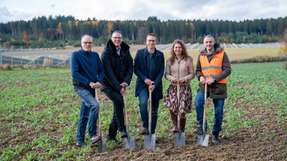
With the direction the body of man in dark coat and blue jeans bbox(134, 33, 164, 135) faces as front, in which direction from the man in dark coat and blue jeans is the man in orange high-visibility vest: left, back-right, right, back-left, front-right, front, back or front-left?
left

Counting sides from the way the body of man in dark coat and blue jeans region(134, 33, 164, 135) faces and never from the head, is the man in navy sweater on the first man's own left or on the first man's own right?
on the first man's own right

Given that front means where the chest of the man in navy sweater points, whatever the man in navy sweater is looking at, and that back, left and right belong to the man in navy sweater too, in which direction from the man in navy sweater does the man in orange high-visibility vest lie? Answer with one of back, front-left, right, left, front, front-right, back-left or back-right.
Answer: front-left

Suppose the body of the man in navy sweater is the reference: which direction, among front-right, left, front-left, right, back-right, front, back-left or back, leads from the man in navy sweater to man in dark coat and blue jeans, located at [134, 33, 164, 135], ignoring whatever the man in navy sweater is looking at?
front-left

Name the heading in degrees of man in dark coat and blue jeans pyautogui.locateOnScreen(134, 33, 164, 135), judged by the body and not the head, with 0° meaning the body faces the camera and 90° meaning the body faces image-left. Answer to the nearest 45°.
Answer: approximately 0°

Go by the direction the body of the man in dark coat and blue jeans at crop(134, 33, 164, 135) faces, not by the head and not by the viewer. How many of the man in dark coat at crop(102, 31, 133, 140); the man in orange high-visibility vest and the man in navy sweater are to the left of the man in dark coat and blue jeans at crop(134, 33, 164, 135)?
1

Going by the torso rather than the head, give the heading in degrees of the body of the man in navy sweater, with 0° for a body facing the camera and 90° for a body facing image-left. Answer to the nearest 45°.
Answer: approximately 315°

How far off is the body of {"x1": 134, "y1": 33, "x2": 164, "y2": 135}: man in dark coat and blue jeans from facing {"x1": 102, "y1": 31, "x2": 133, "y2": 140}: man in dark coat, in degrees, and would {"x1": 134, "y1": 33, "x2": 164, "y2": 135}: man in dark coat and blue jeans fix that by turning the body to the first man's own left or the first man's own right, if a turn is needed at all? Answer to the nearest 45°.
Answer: approximately 90° to the first man's own right

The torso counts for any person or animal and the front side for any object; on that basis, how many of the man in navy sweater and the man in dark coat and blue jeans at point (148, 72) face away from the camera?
0
